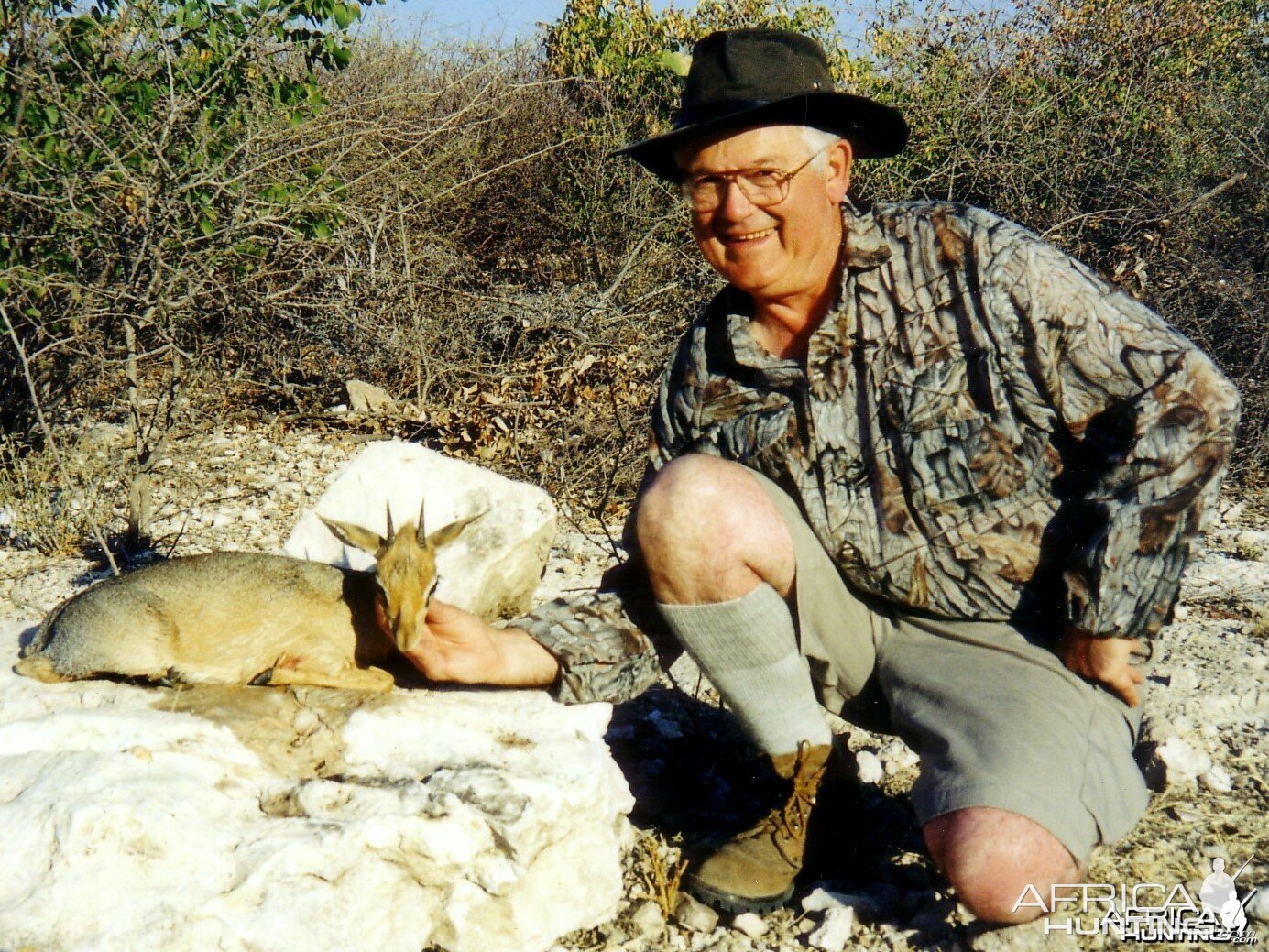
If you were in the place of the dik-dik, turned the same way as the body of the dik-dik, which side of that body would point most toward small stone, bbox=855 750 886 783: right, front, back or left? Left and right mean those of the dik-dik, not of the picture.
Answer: front

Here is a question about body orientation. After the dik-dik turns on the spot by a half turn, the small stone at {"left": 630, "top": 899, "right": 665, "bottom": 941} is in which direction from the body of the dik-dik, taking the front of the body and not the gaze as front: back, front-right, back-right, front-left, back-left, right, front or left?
back-left

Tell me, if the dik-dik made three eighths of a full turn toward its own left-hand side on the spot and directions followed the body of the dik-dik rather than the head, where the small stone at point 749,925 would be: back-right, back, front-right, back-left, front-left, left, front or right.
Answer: back

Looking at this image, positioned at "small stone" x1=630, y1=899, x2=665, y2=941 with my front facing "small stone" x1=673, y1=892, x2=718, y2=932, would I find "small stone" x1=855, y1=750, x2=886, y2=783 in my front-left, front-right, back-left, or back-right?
front-left

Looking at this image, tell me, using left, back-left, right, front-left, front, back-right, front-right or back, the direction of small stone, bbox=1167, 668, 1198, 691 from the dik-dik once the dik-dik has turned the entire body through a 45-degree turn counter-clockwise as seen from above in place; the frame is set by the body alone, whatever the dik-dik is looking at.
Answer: front-right

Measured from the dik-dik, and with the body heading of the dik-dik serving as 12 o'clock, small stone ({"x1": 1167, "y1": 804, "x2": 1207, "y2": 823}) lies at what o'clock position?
The small stone is roughly at 1 o'clock from the dik-dik.

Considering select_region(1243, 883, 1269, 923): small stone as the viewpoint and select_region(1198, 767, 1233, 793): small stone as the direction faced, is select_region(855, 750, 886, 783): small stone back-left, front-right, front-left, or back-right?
front-left

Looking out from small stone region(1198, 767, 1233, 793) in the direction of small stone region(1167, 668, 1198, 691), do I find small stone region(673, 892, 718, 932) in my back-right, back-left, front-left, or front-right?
back-left

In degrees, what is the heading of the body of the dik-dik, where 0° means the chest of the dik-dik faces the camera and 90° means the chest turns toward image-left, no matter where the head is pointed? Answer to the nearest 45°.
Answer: approximately 270°

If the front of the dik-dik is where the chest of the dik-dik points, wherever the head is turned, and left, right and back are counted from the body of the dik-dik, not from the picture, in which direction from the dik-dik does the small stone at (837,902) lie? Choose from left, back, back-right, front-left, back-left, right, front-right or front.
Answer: front-right

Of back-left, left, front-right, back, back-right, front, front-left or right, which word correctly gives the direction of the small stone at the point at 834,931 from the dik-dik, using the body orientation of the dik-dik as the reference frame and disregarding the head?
front-right

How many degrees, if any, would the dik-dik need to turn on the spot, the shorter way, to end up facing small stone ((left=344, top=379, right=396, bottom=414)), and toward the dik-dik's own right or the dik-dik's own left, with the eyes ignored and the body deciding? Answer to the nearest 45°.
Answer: approximately 90° to the dik-dik's own left

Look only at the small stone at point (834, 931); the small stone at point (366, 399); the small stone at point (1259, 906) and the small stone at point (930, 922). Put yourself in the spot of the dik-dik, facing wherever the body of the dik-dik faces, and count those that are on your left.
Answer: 1

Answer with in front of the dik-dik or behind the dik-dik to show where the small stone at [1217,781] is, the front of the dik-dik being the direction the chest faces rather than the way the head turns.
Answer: in front

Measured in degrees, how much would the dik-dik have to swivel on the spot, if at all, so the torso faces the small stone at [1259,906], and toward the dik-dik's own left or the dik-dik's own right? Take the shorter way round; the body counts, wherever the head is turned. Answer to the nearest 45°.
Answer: approximately 45° to the dik-dik's own right

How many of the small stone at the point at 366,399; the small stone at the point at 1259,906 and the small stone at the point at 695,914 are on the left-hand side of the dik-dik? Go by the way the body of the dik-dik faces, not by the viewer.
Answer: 1
